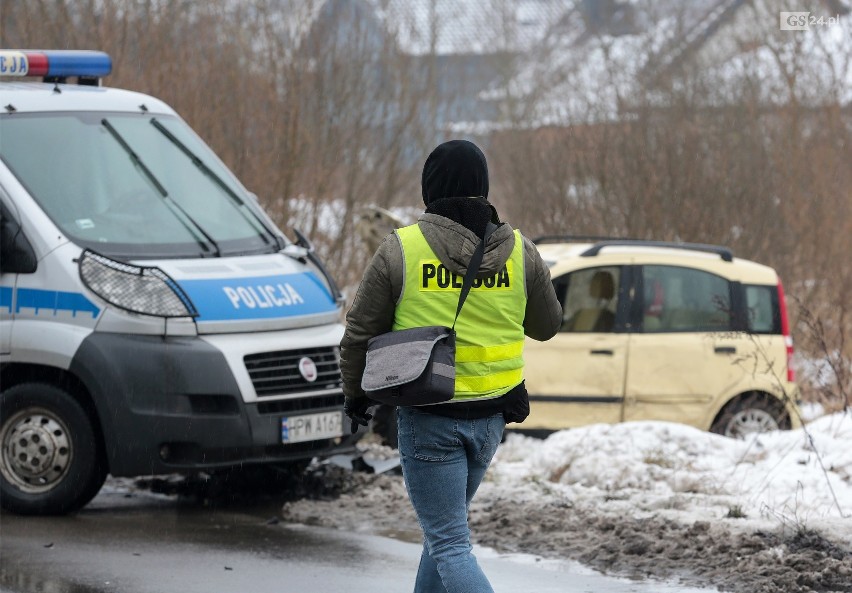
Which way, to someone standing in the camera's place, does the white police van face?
facing the viewer and to the right of the viewer

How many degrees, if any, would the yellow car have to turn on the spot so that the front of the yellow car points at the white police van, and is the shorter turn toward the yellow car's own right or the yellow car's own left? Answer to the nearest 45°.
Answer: approximately 45° to the yellow car's own left

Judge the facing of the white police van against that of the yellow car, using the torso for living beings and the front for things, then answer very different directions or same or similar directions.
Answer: very different directions

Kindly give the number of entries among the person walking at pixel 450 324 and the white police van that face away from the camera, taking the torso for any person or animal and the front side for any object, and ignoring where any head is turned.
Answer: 1

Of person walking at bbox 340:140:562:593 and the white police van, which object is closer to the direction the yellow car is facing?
the white police van

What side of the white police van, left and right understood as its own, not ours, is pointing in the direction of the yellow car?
left

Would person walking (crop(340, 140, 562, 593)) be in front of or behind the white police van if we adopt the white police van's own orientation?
in front

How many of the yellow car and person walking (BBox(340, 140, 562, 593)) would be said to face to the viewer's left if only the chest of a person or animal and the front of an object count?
1

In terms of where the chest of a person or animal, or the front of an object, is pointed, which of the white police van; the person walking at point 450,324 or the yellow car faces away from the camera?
the person walking

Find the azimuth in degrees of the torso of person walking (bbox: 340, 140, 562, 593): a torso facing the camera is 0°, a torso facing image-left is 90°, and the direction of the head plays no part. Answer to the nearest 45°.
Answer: approximately 180°

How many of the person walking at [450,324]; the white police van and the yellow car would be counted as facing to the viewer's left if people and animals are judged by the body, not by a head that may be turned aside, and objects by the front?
1

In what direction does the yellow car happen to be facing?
to the viewer's left

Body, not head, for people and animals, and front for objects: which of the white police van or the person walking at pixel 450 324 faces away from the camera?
the person walking

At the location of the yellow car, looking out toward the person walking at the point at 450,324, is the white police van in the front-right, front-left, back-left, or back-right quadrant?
front-right

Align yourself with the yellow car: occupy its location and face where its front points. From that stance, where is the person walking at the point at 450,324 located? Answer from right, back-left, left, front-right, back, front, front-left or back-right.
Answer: left

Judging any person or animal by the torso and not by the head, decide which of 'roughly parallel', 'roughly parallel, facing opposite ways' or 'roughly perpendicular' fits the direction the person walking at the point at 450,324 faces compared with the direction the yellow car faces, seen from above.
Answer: roughly perpendicular
